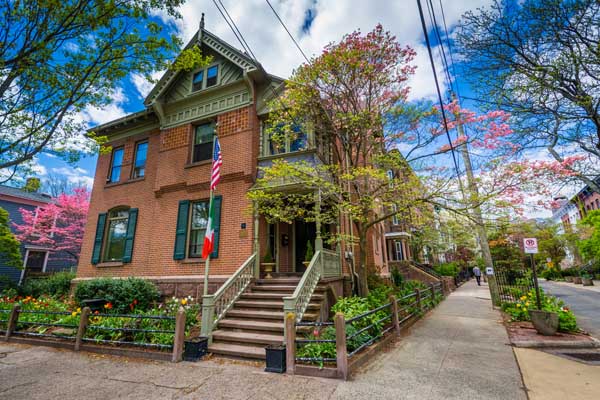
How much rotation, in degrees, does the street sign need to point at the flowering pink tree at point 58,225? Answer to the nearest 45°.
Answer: approximately 90° to its right

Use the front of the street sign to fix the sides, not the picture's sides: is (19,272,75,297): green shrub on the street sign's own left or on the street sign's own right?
on the street sign's own right

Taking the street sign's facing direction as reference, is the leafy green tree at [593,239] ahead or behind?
behind

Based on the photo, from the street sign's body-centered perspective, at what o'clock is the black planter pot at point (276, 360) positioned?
The black planter pot is roughly at 1 o'clock from the street sign.

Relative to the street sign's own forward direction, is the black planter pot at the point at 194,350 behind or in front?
in front

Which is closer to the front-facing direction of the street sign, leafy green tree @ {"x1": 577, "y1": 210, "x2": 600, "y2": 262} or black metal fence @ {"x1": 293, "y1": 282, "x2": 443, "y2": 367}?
the black metal fence

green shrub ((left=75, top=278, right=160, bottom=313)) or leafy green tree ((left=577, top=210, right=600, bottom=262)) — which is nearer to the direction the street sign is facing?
the green shrub

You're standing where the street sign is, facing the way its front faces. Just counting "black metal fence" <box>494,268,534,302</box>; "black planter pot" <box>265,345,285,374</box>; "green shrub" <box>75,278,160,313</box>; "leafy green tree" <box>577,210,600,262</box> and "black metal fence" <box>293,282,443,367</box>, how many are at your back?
2

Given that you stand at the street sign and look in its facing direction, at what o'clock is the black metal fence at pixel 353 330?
The black metal fence is roughly at 1 o'clock from the street sign.

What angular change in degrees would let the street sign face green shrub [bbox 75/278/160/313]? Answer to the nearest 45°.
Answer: approximately 45° to its right

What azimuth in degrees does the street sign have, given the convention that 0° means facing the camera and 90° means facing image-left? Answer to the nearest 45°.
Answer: approximately 0°

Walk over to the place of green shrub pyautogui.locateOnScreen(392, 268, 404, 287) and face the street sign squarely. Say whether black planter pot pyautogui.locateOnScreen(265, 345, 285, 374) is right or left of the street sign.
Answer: right

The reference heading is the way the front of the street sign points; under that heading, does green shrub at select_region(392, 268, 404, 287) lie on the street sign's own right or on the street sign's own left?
on the street sign's own right
